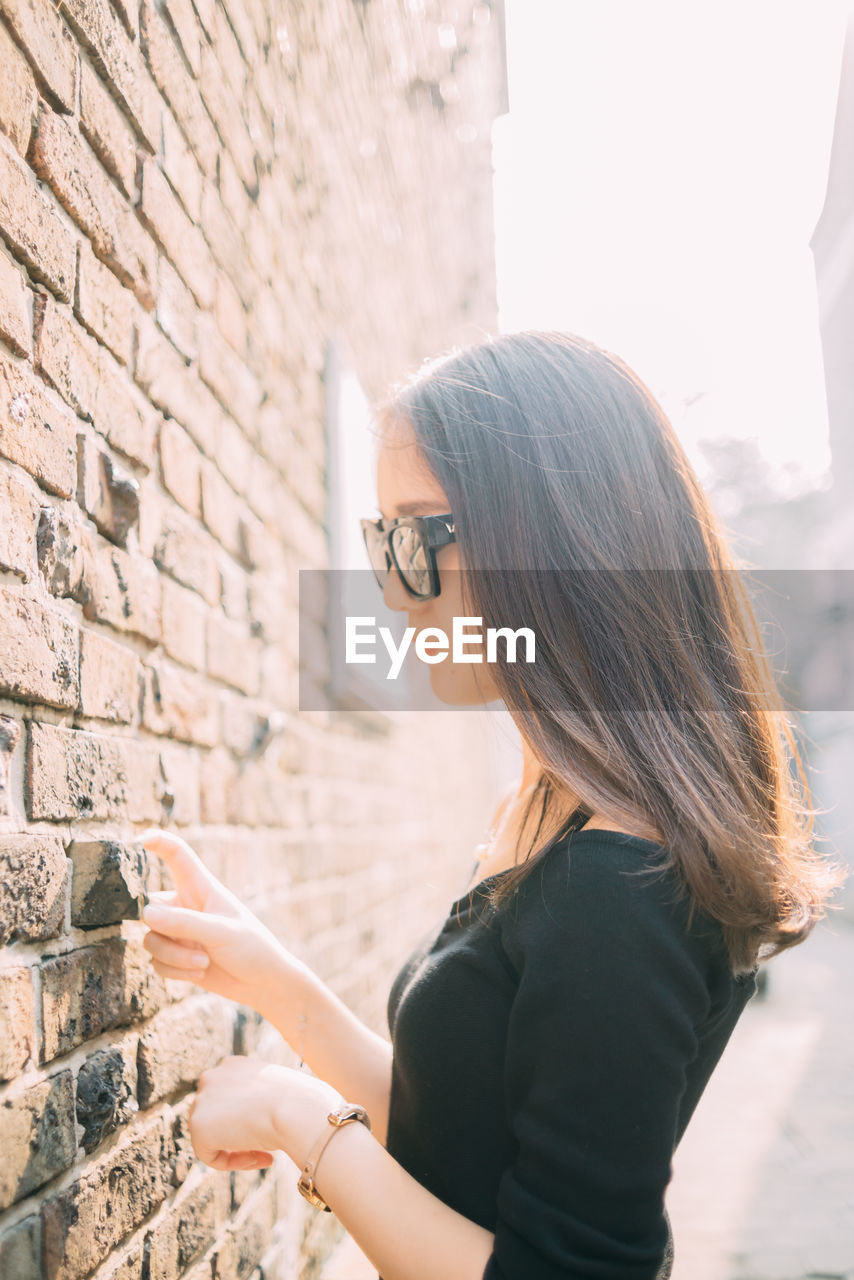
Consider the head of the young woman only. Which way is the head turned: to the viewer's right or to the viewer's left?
to the viewer's left

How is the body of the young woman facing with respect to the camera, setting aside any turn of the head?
to the viewer's left
